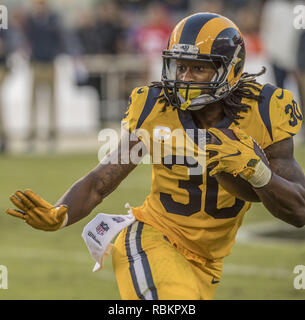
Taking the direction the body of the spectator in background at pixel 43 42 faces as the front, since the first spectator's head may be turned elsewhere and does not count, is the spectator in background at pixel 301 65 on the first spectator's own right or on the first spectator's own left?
on the first spectator's own left

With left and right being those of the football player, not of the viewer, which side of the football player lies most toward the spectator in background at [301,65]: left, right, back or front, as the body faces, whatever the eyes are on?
back

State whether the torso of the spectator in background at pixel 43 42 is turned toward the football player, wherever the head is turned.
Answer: yes

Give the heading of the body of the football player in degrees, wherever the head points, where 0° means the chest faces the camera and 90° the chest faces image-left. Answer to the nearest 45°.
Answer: approximately 0°

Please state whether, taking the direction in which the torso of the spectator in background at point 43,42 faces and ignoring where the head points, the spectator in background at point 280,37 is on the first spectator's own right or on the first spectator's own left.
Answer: on the first spectator's own left

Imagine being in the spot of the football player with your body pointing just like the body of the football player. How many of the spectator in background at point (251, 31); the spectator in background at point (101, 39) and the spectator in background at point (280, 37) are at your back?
3

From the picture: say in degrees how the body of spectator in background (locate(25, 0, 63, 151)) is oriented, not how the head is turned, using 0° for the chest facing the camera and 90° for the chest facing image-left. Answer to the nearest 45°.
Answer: approximately 0°

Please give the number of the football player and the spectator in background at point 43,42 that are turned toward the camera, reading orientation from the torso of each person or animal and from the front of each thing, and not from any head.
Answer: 2
